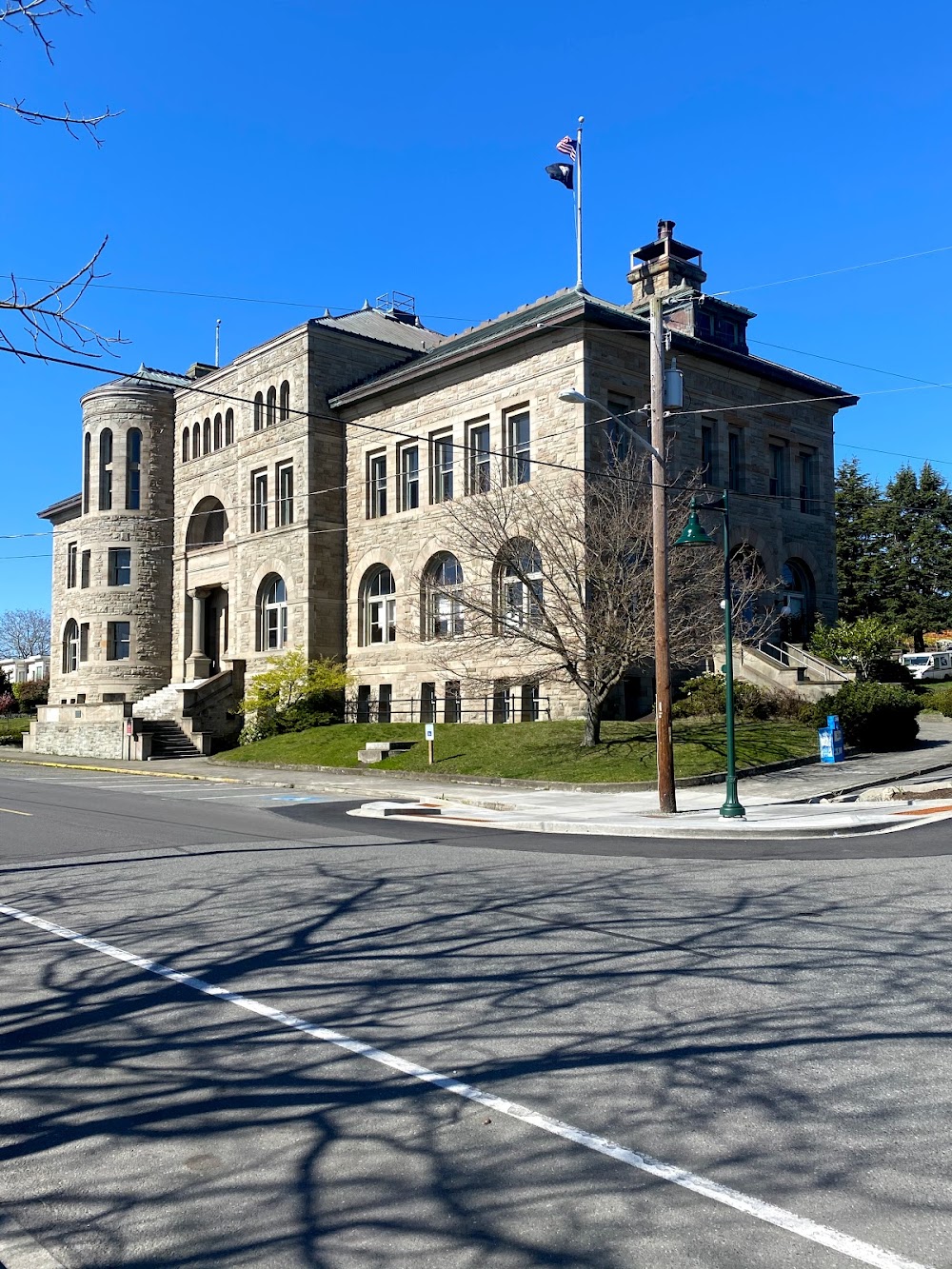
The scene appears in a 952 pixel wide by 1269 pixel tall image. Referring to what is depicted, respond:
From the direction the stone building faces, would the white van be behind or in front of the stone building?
behind

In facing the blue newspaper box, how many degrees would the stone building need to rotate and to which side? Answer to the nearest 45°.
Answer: approximately 90° to its left

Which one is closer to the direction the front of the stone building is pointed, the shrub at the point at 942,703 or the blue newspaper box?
the blue newspaper box

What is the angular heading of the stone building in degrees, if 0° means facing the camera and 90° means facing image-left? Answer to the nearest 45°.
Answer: approximately 45°

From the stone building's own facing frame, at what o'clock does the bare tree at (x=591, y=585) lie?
The bare tree is roughly at 10 o'clock from the stone building.

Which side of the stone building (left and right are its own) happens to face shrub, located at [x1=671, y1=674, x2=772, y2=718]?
left

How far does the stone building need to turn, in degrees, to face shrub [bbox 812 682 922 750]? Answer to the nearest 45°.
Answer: approximately 90° to its left

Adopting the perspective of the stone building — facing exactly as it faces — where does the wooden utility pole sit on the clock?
The wooden utility pole is roughly at 10 o'clock from the stone building.

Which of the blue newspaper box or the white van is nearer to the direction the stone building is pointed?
the blue newspaper box
